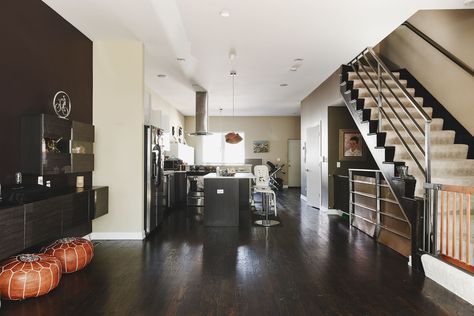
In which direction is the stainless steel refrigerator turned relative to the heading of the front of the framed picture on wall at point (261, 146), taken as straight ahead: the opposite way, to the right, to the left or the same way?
to the left

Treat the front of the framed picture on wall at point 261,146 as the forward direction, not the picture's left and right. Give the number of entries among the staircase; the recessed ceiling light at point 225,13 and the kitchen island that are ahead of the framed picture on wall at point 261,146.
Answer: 3

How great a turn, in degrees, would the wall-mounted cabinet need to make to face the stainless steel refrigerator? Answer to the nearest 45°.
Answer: approximately 90° to its left

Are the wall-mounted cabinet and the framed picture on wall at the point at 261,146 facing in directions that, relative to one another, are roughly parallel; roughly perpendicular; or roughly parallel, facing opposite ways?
roughly perpendicular

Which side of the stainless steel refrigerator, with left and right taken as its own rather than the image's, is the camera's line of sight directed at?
right

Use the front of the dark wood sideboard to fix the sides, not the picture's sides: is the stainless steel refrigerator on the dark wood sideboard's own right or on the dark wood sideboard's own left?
on the dark wood sideboard's own left

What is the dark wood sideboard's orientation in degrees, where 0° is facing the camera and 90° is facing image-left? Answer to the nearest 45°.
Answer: approximately 315°

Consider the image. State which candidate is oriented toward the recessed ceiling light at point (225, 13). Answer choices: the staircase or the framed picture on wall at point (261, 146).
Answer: the framed picture on wall

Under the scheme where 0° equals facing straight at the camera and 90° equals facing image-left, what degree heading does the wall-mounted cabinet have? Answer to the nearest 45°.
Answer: approximately 315°

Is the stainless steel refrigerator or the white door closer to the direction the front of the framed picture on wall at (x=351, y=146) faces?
the stainless steel refrigerator
